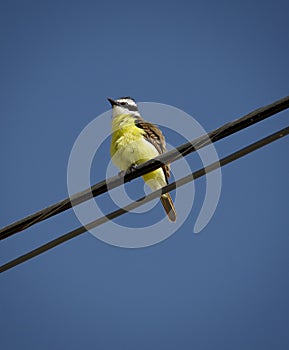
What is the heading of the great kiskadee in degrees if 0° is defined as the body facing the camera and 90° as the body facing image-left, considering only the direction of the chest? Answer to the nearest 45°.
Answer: approximately 45°
